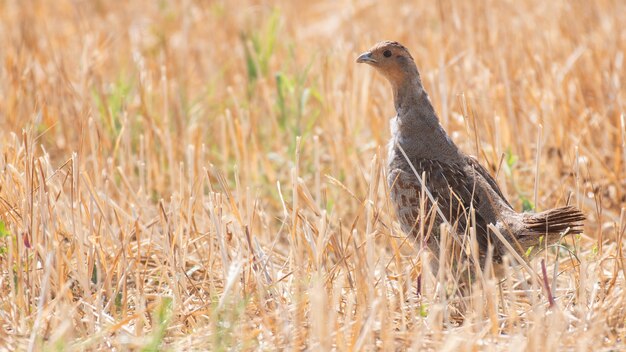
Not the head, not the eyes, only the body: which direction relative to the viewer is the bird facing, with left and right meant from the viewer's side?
facing to the left of the viewer
